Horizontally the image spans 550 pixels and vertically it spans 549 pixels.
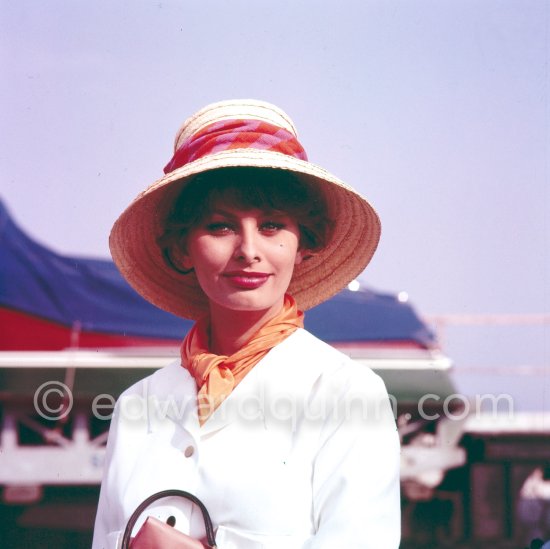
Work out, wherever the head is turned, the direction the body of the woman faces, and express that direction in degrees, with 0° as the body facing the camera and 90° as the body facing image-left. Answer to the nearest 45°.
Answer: approximately 45°

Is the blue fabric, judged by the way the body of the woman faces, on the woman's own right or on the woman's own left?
on the woman's own right
